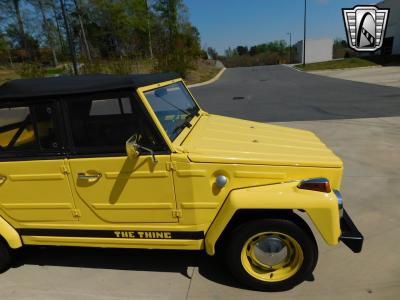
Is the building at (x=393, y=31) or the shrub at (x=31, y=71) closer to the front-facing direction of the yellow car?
the building

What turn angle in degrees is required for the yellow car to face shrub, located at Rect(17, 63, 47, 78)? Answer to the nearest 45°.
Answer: approximately 135° to its left

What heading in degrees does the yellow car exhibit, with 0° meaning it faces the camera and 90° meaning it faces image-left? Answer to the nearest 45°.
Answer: approximately 270°

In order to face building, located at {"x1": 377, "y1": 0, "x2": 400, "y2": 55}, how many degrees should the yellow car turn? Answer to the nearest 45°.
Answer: approximately 45° to its left

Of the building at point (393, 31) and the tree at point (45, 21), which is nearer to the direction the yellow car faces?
the building

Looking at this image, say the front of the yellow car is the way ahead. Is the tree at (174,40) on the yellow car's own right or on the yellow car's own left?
on the yellow car's own left

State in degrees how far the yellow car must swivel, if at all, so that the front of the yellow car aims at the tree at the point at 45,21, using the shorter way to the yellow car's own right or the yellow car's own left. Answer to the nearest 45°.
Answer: approximately 90° to the yellow car's own left
